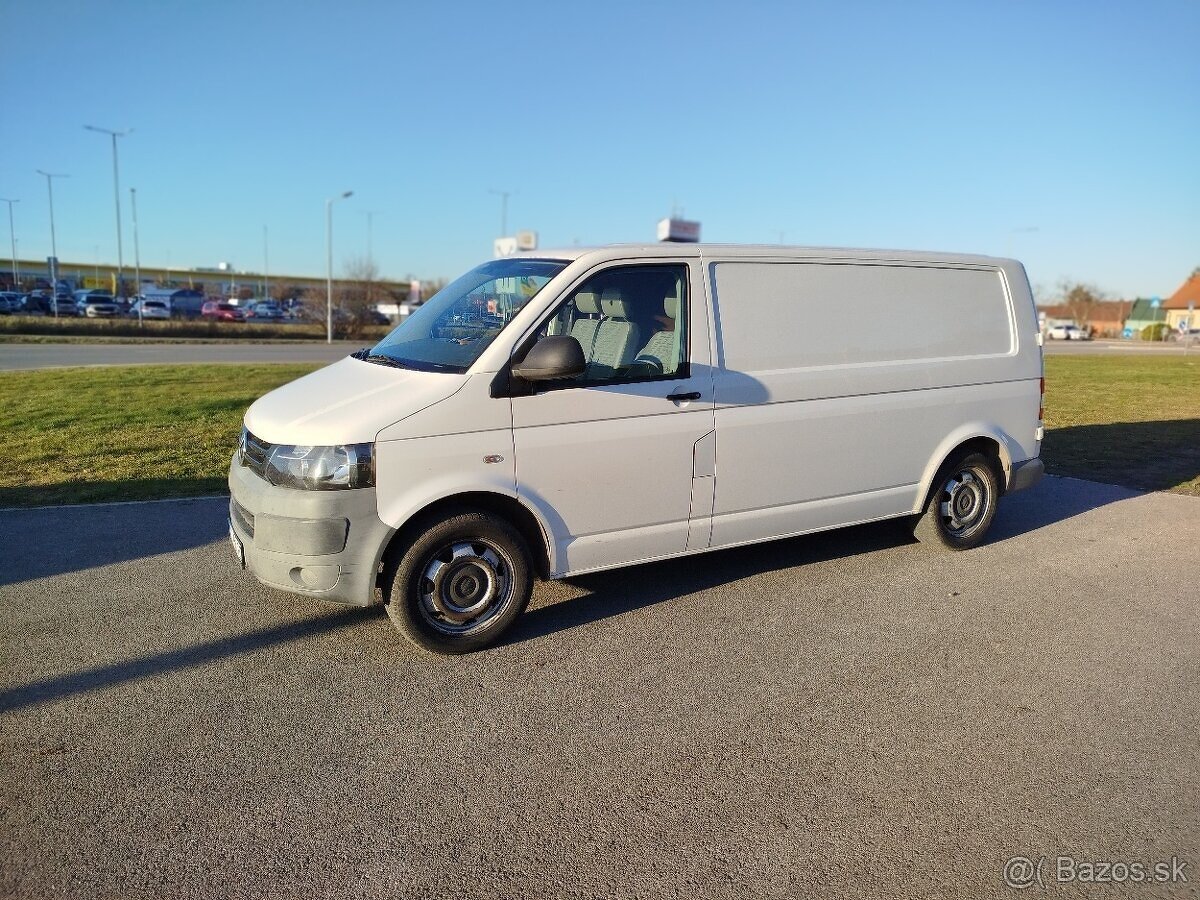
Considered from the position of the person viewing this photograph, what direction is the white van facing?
facing the viewer and to the left of the viewer
